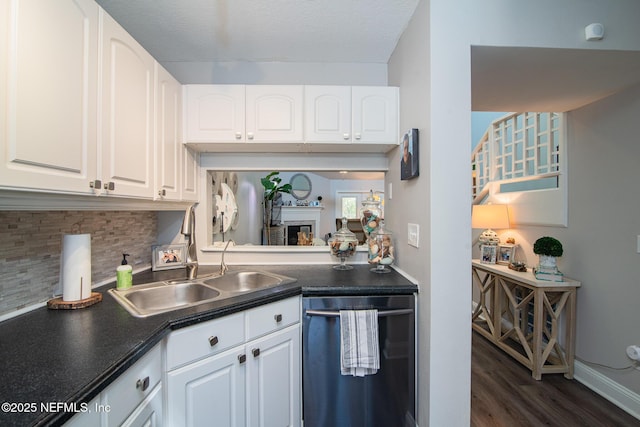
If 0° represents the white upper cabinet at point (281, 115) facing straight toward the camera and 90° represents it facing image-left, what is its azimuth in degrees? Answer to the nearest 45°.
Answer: approximately 0°

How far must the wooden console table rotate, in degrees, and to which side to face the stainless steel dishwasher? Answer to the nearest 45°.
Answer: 0° — it already faces it

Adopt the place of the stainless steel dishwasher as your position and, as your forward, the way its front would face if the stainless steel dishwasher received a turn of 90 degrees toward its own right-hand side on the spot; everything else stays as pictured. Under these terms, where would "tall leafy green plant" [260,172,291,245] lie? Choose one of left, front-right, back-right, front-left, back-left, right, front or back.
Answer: front-right

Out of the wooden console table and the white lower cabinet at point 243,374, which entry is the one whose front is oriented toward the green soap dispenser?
the wooden console table

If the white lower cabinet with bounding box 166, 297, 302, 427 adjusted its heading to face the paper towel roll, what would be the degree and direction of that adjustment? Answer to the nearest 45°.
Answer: approximately 135° to its right

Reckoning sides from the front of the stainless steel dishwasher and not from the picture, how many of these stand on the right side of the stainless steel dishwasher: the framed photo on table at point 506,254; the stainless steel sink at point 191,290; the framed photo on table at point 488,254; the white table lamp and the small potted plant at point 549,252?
1

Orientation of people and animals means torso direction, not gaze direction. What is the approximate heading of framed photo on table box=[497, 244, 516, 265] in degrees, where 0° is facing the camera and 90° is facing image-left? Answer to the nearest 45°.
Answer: approximately 45°

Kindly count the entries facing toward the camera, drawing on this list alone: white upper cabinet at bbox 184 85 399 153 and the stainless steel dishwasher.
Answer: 2

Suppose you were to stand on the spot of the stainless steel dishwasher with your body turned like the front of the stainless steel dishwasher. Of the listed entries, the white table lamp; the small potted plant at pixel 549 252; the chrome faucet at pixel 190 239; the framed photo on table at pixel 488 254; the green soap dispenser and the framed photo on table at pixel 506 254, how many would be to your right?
2

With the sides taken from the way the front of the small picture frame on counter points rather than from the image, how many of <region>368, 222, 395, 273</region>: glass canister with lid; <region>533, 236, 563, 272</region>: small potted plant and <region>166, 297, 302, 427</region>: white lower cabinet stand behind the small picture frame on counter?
0

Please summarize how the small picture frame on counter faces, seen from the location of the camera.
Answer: facing the viewer and to the right of the viewer

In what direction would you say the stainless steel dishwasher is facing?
toward the camera
